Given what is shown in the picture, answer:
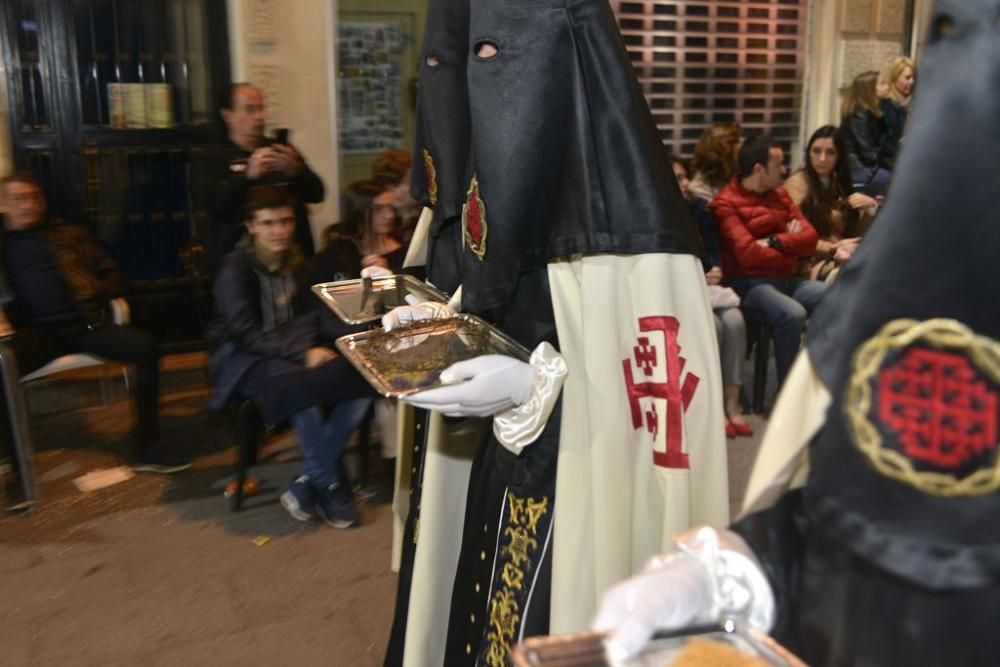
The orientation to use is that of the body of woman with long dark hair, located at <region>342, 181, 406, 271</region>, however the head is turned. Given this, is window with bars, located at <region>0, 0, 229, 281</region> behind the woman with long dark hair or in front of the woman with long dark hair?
behind

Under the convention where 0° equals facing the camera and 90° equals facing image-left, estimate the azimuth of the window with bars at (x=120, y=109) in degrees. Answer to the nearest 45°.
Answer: approximately 0°

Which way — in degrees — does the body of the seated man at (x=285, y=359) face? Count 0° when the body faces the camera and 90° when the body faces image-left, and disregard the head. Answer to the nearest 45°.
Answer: approximately 315°

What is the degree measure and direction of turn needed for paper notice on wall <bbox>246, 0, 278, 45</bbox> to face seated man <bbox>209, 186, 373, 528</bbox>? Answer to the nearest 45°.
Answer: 0° — it already faces them

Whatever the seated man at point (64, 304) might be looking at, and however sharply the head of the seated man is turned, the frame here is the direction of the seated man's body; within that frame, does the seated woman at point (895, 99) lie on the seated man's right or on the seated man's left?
on the seated man's left

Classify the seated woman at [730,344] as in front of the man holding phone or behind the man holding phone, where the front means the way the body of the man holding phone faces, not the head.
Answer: in front

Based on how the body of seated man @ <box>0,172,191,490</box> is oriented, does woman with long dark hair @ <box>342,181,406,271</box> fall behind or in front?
in front

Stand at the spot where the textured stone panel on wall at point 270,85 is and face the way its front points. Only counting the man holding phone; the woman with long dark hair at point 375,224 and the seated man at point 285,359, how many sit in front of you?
3

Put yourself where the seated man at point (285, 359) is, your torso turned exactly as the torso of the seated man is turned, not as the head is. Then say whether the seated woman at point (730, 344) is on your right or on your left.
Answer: on your left

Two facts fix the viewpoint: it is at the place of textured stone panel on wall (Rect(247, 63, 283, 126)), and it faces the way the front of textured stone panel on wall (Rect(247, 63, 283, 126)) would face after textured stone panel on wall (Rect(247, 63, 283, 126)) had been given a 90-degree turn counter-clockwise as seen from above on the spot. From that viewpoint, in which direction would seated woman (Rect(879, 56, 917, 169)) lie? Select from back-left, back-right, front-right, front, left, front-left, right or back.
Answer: front

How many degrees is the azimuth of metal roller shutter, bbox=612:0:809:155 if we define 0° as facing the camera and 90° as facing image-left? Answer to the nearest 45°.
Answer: approximately 0°
